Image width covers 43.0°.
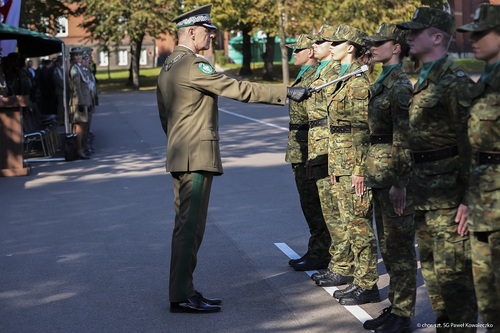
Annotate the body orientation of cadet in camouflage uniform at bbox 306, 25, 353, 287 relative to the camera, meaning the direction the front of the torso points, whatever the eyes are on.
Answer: to the viewer's left

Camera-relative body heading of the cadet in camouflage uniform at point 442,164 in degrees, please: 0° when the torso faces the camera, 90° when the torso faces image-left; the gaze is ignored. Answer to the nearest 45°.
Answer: approximately 45°

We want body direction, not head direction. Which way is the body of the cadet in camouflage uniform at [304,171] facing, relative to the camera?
to the viewer's left

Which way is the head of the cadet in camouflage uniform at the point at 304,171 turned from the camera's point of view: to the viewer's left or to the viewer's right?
to the viewer's left

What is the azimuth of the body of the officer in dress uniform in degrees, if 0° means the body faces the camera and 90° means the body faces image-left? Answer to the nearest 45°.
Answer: approximately 270°

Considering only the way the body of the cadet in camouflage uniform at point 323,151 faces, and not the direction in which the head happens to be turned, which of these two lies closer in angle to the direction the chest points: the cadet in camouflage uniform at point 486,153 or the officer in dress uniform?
the officer in dress uniform

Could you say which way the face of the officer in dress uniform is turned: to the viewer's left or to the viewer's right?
to the viewer's right

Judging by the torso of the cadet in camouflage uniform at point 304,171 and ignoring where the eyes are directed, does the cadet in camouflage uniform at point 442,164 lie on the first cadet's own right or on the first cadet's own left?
on the first cadet's own left

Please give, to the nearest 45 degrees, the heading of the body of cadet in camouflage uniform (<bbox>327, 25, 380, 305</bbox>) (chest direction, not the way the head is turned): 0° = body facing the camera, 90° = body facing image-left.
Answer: approximately 90°
